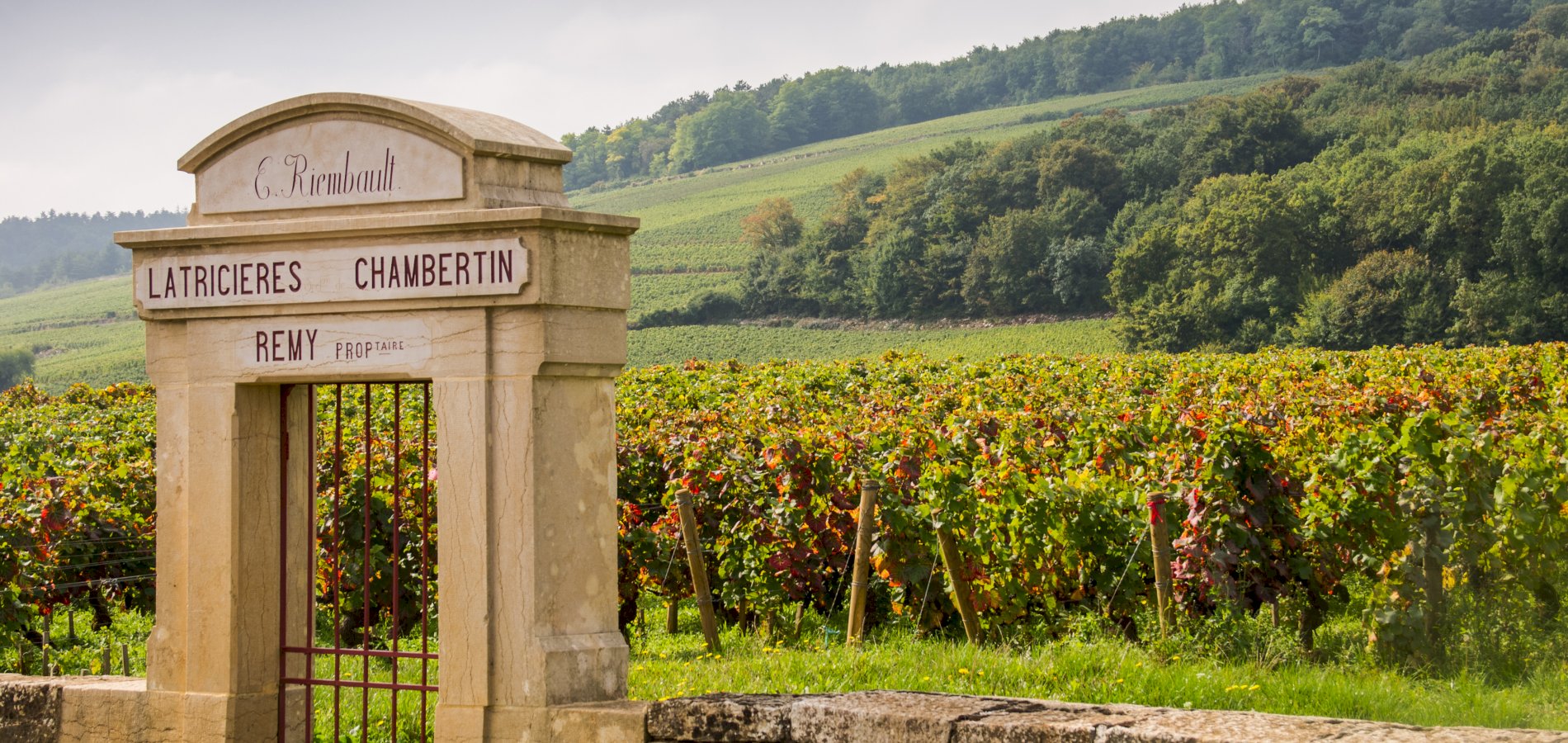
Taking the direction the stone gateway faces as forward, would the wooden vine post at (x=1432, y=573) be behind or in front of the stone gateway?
behind

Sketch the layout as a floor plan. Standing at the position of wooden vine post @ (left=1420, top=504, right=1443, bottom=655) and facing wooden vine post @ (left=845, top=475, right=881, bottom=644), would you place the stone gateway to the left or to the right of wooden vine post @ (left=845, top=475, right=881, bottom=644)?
left

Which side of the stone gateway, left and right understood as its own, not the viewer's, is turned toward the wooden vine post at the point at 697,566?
back

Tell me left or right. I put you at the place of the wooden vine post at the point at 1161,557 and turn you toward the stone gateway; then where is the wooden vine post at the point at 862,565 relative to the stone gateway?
right

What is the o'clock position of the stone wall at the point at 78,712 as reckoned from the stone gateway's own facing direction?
The stone wall is roughly at 3 o'clock from the stone gateway.

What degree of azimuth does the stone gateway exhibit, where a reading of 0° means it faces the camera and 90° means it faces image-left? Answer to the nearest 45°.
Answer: approximately 45°

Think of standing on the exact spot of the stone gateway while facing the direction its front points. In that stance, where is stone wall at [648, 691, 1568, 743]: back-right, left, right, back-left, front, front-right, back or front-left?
left

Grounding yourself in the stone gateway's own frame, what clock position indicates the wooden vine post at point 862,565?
The wooden vine post is roughly at 6 o'clock from the stone gateway.

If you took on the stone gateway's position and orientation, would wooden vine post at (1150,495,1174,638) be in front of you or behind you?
behind
